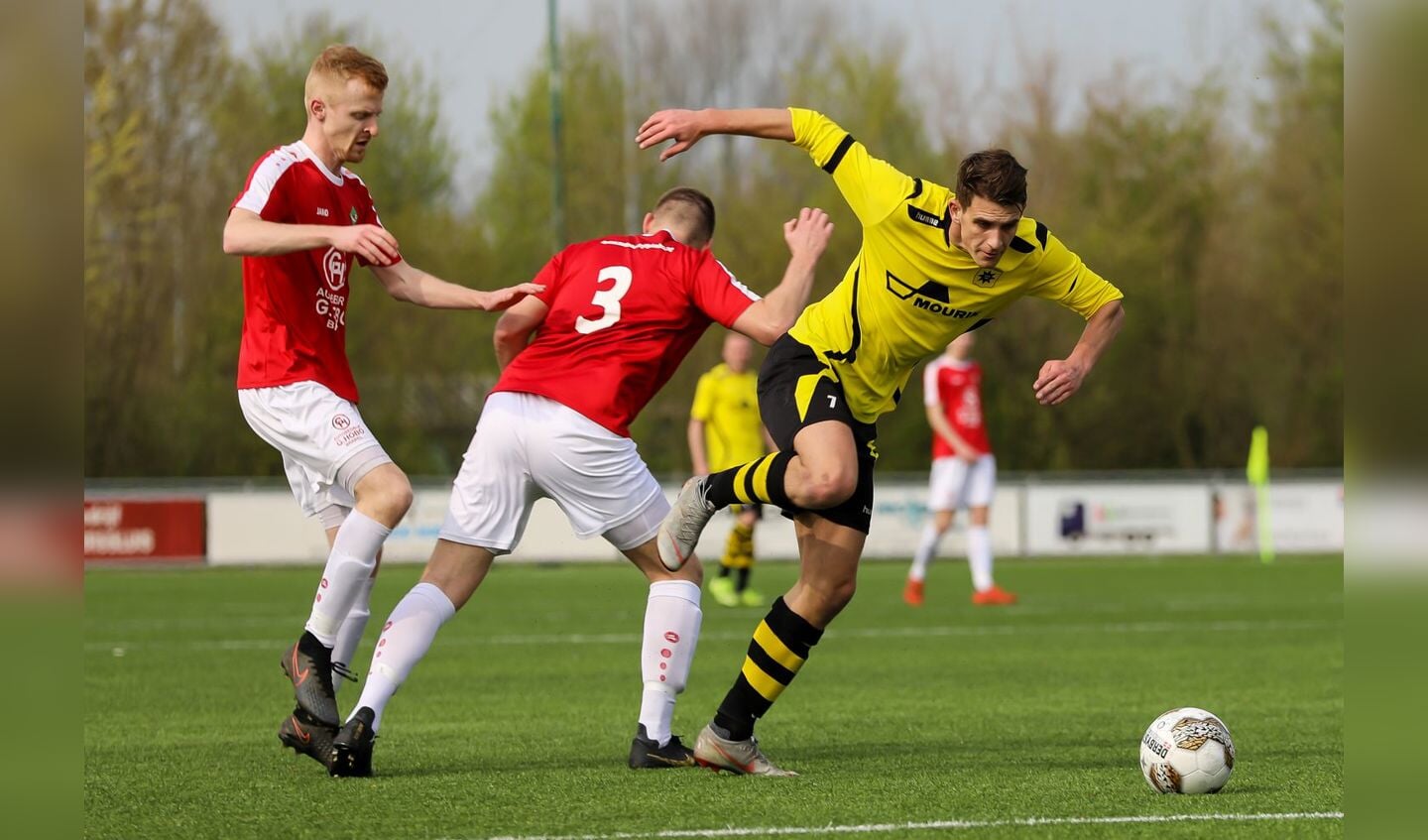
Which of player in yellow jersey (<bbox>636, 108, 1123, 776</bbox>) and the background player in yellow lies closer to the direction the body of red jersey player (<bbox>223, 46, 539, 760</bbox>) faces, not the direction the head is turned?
the player in yellow jersey

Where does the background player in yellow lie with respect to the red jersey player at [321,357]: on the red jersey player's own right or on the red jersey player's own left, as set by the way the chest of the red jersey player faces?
on the red jersey player's own left

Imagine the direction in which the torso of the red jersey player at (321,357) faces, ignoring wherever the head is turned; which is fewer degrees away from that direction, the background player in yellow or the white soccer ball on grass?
the white soccer ball on grass
